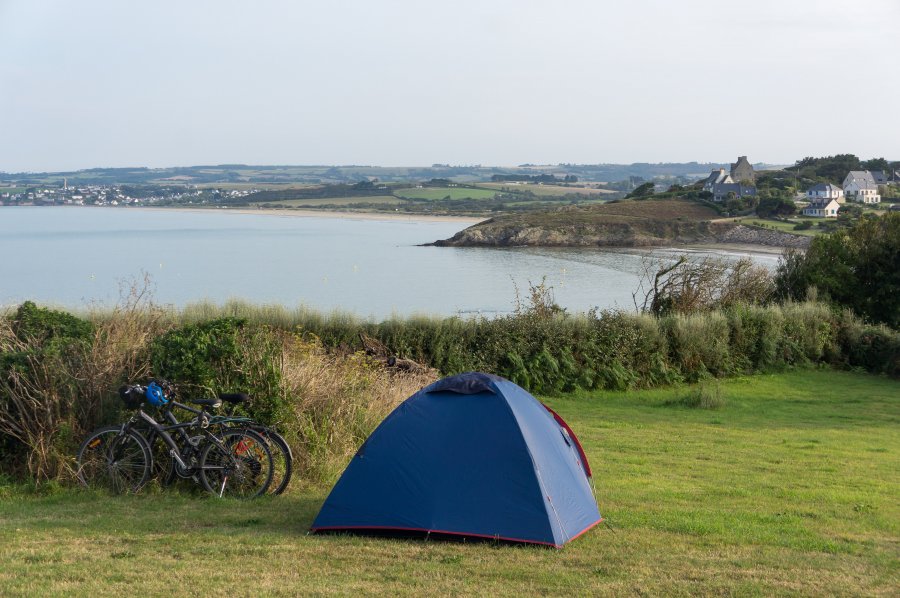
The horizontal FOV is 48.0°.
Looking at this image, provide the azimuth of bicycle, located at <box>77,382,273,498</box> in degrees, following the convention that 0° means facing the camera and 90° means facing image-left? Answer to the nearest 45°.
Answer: approximately 90°

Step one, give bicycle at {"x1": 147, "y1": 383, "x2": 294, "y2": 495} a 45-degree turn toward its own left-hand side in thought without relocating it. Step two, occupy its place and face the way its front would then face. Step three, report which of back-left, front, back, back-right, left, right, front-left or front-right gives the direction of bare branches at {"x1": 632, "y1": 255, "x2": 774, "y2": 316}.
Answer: back

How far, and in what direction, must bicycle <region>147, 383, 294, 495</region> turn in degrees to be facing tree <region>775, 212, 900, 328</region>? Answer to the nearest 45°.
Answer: approximately 135° to its right

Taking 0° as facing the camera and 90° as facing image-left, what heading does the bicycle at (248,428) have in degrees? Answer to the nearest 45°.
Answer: approximately 90°

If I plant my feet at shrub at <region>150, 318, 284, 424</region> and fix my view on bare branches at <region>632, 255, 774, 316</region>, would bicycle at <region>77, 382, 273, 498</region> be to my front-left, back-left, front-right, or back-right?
back-right

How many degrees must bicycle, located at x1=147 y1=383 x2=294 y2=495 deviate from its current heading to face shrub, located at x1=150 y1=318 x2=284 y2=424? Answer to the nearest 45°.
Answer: approximately 90° to its right

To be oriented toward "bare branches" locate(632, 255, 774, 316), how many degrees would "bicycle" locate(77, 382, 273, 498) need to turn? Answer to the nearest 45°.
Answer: approximately 135° to its right
